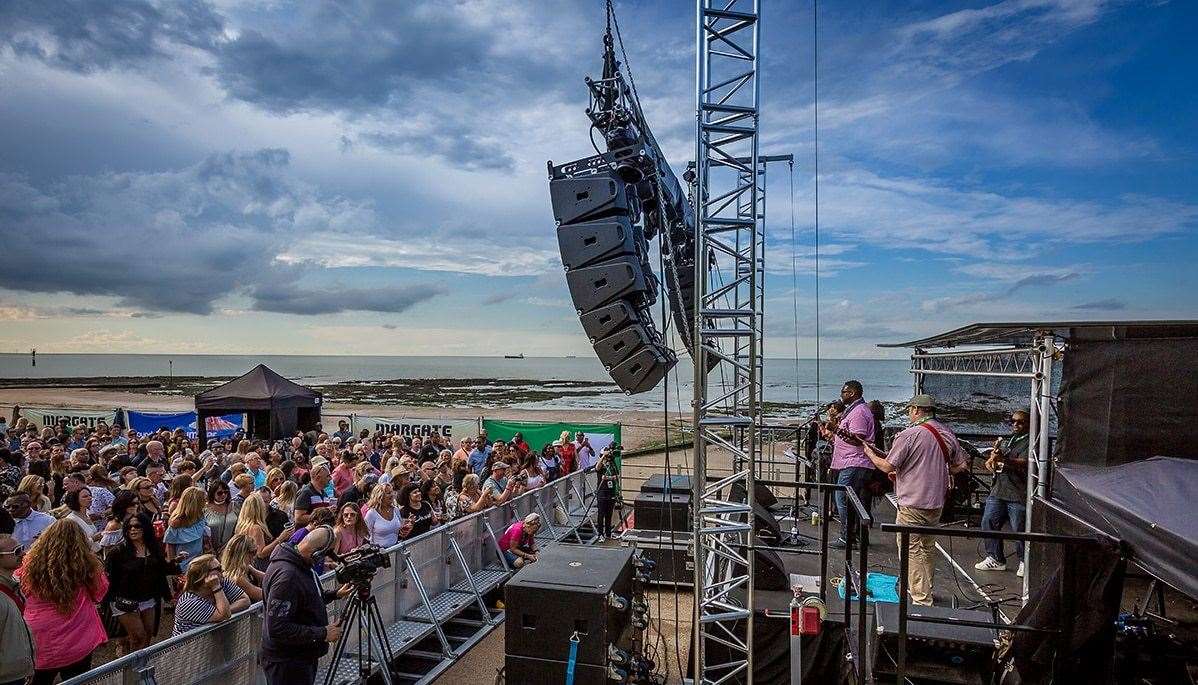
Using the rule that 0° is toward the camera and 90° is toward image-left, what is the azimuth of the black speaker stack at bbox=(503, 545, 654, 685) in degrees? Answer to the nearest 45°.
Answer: approximately 90°

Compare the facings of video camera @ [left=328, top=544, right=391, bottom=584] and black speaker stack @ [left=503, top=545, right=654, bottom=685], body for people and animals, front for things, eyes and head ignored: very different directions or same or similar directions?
very different directions

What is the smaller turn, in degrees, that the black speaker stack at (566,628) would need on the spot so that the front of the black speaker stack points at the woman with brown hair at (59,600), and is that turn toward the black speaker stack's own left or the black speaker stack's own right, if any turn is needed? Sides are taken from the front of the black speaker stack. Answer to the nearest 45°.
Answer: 0° — it already faces them

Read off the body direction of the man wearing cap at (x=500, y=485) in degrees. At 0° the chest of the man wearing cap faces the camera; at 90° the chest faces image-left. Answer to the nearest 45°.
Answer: approximately 315°

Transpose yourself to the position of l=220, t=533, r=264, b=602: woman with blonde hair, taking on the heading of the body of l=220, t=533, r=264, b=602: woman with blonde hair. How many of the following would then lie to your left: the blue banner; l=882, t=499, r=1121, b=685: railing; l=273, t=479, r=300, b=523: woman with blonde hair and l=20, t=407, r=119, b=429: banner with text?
3

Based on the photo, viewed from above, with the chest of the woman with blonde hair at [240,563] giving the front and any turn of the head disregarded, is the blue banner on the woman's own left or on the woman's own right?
on the woman's own left

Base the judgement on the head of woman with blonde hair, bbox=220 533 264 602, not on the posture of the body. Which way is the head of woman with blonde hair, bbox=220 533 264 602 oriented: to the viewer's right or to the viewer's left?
to the viewer's right

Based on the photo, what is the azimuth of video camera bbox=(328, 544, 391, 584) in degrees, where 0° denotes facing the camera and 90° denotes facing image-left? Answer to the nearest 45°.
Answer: approximately 270°

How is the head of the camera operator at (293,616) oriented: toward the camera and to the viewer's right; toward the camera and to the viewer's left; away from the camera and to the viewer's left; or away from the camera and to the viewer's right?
away from the camera and to the viewer's right

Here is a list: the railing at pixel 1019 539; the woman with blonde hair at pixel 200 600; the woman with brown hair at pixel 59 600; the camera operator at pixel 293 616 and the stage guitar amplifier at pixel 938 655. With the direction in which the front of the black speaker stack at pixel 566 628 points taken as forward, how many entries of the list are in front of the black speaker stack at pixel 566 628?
3

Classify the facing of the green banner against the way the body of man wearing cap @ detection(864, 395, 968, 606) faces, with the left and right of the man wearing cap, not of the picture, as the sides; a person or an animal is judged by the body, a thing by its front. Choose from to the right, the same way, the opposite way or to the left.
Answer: the opposite way

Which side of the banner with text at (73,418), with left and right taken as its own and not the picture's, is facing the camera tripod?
front

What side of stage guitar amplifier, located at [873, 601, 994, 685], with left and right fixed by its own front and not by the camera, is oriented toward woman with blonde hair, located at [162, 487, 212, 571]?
left

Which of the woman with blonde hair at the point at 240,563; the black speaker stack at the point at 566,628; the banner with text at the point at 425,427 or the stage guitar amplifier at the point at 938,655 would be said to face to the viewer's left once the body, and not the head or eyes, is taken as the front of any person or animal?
the black speaker stack

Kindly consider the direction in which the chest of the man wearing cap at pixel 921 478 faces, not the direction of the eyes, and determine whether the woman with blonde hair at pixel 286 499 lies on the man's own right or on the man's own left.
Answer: on the man's own left
